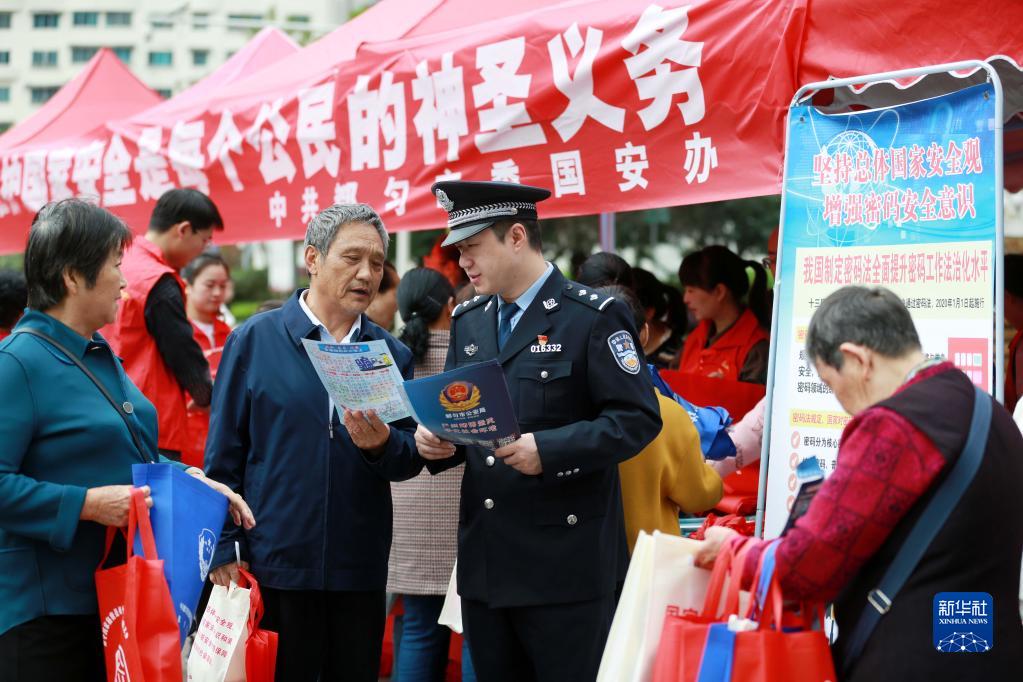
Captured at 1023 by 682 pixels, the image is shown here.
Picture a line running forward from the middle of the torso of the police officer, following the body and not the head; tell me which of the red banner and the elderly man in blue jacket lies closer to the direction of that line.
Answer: the elderly man in blue jacket

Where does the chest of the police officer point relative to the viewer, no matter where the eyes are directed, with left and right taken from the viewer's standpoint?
facing the viewer and to the left of the viewer

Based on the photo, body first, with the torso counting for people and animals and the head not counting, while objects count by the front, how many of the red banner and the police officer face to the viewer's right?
0

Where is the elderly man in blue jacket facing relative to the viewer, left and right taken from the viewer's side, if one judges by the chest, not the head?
facing the viewer and to the right of the viewer

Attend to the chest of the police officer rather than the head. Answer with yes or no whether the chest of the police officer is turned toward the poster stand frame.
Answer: no

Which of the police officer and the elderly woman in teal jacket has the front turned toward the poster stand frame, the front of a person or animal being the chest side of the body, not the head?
the elderly woman in teal jacket

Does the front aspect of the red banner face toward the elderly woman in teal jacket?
yes

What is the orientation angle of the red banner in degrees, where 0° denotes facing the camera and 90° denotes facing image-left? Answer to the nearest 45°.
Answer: approximately 45°

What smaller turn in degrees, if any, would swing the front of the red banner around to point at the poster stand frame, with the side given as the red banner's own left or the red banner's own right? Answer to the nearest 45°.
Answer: approximately 90° to the red banner's own left

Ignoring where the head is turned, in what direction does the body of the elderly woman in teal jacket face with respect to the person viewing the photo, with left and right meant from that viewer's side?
facing to the right of the viewer

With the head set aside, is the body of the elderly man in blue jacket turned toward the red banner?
no

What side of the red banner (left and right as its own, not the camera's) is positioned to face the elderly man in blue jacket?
front

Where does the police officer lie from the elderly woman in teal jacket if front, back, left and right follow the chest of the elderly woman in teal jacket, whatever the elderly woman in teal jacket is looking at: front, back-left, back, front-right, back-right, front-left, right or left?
front

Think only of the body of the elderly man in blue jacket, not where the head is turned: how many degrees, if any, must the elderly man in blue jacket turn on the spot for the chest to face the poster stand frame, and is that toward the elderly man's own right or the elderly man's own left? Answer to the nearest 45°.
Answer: approximately 45° to the elderly man's own left

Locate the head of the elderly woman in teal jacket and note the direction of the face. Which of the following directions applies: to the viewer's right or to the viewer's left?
to the viewer's right

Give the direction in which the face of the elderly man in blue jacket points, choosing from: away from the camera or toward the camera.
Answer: toward the camera

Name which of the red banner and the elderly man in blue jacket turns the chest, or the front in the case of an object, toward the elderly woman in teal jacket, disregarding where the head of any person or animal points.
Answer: the red banner

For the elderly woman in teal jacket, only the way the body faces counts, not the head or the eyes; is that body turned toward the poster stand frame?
yes

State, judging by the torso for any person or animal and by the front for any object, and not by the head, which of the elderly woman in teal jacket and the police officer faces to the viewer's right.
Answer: the elderly woman in teal jacket

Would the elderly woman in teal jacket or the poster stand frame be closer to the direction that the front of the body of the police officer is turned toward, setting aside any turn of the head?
the elderly woman in teal jacket

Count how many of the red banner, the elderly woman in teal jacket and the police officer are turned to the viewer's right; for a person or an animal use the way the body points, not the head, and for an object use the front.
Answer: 1
